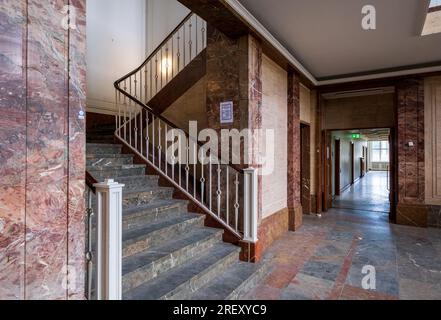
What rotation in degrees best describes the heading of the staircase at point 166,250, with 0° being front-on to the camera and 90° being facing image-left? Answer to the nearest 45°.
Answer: approximately 315°

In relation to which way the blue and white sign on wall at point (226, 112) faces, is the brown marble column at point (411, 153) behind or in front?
behind

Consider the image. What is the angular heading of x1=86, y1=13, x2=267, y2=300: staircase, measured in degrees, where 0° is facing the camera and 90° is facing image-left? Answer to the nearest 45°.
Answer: approximately 315°

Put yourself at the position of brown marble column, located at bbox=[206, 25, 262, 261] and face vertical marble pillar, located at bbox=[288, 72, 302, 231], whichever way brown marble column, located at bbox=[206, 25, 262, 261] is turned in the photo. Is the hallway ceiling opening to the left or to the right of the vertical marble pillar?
right

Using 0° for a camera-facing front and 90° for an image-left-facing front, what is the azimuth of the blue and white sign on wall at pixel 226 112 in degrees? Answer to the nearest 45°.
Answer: approximately 45°
